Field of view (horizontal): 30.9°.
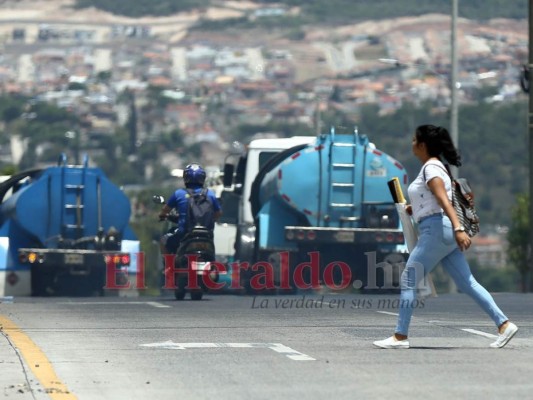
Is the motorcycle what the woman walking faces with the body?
no

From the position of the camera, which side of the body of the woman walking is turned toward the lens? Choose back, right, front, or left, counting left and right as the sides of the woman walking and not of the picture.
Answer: left

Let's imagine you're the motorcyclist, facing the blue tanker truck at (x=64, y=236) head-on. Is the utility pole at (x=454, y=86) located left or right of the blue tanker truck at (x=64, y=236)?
right

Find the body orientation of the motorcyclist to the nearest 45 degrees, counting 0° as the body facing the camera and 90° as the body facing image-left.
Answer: approximately 180°

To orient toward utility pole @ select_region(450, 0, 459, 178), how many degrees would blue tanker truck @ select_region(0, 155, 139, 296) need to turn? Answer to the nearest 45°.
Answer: approximately 45° to its right

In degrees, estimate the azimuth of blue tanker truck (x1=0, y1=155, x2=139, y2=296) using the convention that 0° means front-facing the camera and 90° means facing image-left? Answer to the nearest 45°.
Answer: approximately 180°

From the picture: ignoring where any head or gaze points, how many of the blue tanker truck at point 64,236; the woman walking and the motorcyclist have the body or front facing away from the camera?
2

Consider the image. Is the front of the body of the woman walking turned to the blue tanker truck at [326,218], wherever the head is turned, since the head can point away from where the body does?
no

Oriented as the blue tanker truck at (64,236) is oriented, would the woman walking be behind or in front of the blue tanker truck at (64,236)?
behind
